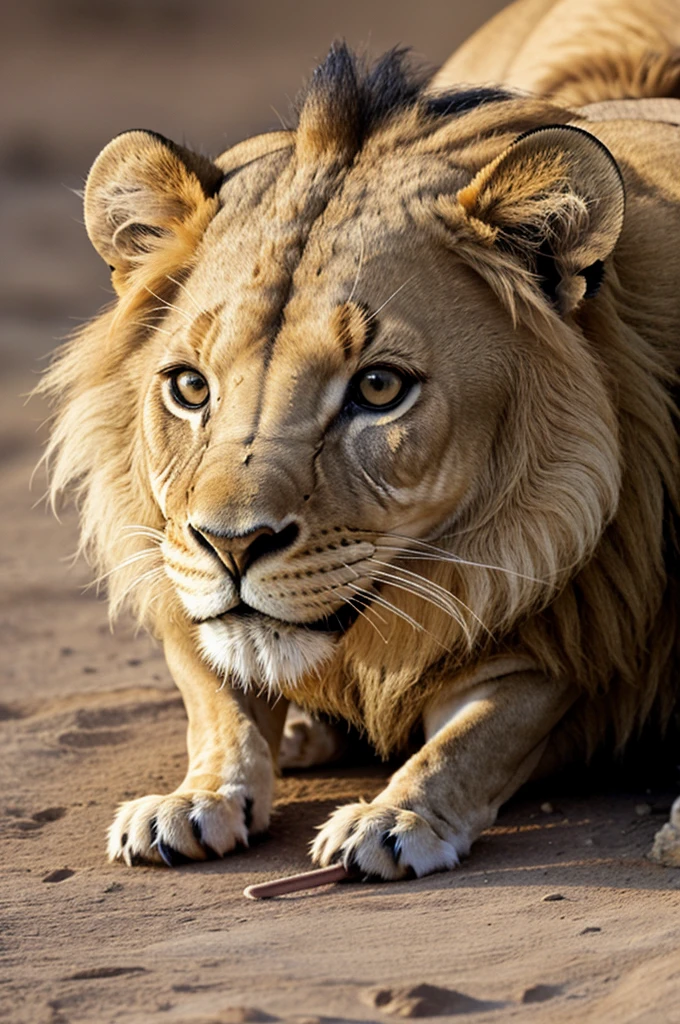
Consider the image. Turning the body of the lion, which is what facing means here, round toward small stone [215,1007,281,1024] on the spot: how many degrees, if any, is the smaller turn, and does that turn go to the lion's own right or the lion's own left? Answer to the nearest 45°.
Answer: approximately 45° to the lion's own left

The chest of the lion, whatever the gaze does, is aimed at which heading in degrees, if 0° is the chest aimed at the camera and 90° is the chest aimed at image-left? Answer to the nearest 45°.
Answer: approximately 45°
